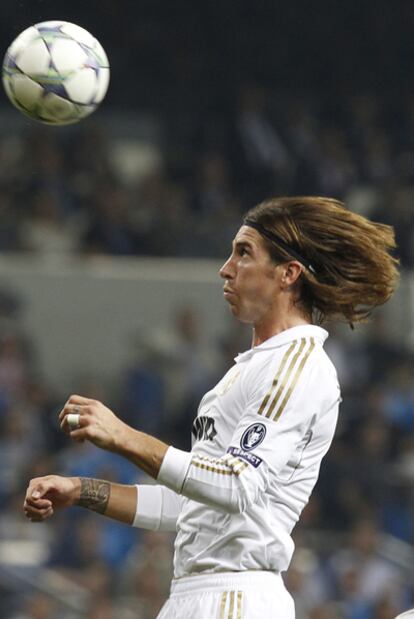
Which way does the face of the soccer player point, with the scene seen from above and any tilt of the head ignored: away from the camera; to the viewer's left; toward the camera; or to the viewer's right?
to the viewer's left

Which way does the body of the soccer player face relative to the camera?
to the viewer's left

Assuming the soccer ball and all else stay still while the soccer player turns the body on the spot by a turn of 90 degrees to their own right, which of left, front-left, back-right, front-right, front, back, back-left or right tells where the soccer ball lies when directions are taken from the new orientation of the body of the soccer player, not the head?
front-left
